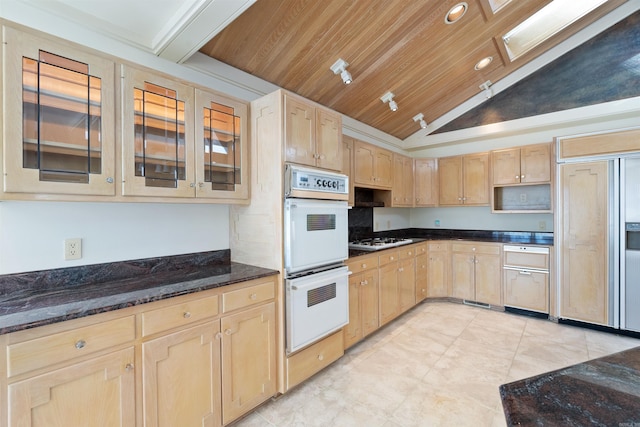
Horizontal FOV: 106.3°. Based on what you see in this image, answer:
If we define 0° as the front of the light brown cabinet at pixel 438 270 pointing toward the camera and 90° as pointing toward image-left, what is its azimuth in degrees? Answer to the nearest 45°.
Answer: approximately 0°

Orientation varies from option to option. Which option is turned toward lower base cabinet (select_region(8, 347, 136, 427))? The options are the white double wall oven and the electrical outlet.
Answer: the electrical outlet

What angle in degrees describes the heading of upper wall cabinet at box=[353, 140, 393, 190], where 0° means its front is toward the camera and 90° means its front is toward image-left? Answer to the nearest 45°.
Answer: approximately 315°

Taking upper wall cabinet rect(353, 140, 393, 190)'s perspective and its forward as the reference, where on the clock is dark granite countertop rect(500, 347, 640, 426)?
The dark granite countertop is roughly at 1 o'clock from the upper wall cabinet.

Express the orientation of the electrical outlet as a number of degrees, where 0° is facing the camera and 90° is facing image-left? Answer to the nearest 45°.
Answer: approximately 0°
